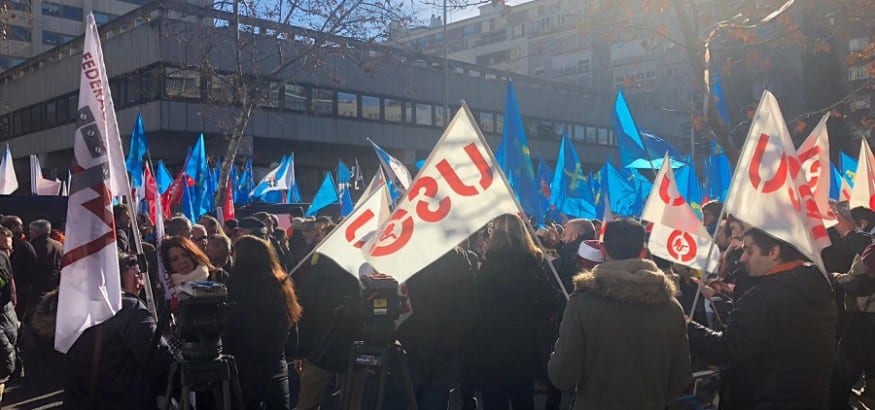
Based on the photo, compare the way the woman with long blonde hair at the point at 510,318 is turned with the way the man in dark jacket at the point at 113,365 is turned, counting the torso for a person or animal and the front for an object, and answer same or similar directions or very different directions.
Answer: same or similar directions

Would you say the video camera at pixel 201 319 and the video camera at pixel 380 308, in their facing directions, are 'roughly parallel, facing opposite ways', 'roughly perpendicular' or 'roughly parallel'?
roughly parallel

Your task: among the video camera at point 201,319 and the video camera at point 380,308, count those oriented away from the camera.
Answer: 2

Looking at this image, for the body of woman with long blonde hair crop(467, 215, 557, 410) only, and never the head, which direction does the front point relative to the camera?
away from the camera

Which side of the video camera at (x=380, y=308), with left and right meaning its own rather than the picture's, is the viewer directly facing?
back

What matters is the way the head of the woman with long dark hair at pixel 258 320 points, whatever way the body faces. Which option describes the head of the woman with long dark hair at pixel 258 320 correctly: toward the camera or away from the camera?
away from the camera

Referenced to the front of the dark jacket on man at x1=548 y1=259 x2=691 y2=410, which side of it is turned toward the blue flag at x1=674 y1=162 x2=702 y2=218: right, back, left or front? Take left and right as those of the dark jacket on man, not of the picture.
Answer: front

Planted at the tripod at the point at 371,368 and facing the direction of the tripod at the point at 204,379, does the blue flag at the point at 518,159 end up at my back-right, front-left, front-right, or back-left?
back-right

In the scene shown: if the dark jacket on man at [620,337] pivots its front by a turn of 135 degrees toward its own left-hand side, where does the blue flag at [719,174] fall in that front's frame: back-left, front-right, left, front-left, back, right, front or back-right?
back-right

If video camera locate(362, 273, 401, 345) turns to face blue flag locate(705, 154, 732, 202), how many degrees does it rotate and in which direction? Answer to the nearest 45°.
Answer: approximately 45° to its right

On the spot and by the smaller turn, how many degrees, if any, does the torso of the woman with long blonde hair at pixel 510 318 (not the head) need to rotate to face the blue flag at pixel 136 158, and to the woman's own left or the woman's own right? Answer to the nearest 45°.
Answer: approximately 45° to the woman's own left

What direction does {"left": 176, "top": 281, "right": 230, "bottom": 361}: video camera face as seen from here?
away from the camera

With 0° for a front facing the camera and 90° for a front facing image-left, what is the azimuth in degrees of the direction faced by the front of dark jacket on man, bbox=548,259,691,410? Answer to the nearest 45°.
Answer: approximately 180°

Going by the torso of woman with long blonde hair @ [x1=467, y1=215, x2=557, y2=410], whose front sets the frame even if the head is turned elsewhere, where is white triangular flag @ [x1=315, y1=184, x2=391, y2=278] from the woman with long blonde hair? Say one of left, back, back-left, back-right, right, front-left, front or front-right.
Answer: left

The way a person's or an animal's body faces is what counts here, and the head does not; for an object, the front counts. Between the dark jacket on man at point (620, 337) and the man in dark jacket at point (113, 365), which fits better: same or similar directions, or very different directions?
same or similar directions

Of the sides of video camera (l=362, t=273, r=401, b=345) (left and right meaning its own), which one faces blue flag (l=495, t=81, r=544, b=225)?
front
